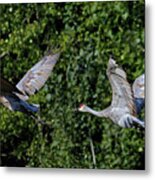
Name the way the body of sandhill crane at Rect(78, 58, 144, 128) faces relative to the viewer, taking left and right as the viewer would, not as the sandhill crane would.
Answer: facing to the left of the viewer

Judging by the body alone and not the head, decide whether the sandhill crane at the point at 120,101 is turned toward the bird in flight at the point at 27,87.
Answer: yes

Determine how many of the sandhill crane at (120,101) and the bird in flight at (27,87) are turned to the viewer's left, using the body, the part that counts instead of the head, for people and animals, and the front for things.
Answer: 2

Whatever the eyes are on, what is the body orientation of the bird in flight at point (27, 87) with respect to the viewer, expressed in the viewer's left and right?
facing to the left of the viewer

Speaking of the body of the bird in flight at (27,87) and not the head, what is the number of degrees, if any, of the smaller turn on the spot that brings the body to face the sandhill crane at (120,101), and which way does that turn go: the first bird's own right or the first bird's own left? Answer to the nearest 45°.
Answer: approximately 180°
